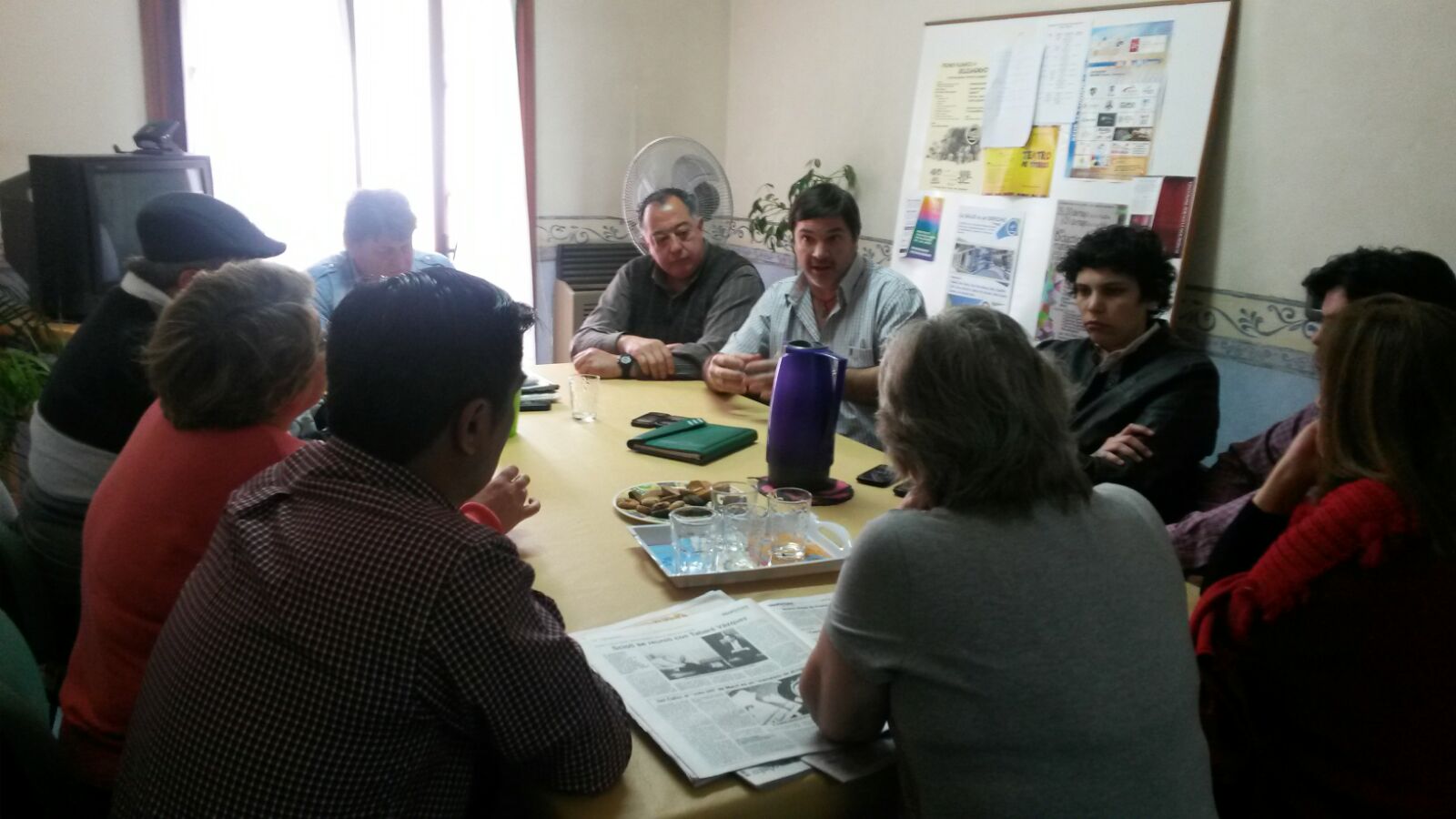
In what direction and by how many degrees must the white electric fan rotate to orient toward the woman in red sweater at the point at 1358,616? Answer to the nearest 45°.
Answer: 0° — it already faces them

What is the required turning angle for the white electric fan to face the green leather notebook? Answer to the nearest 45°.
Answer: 0° — it already faces it

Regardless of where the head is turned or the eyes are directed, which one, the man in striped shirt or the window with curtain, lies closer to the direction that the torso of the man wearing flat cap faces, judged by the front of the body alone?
the man in striped shirt

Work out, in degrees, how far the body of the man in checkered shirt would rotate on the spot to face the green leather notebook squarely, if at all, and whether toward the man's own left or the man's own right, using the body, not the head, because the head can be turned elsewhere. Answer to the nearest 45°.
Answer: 0° — they already face it

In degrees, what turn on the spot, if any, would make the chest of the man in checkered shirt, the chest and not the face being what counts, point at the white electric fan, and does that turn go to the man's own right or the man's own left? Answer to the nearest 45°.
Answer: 0° — they already face it

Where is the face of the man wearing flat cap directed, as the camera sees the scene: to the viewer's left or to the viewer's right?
to the viewer's right

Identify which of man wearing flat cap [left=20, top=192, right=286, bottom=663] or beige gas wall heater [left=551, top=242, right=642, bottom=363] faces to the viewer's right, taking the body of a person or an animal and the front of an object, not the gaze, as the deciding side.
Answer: the man wearing flat cap

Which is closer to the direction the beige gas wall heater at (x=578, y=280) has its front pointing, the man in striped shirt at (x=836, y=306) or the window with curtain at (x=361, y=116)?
the man in striped shirt

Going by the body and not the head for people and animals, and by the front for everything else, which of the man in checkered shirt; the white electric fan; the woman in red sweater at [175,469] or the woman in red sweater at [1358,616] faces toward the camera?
the white electric fan

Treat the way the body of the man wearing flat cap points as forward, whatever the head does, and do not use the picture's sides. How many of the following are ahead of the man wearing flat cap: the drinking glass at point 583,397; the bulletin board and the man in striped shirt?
3

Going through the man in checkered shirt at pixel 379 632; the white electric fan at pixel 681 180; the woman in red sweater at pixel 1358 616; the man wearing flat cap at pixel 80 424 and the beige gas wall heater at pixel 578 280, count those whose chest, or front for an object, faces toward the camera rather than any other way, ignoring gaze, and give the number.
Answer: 2

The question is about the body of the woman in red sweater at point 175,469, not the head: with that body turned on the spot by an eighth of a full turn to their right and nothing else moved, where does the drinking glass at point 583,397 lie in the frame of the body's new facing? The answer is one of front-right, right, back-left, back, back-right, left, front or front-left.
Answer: front-left

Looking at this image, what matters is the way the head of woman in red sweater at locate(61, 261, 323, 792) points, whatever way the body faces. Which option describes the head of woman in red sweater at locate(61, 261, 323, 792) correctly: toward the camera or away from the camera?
away from the camera
